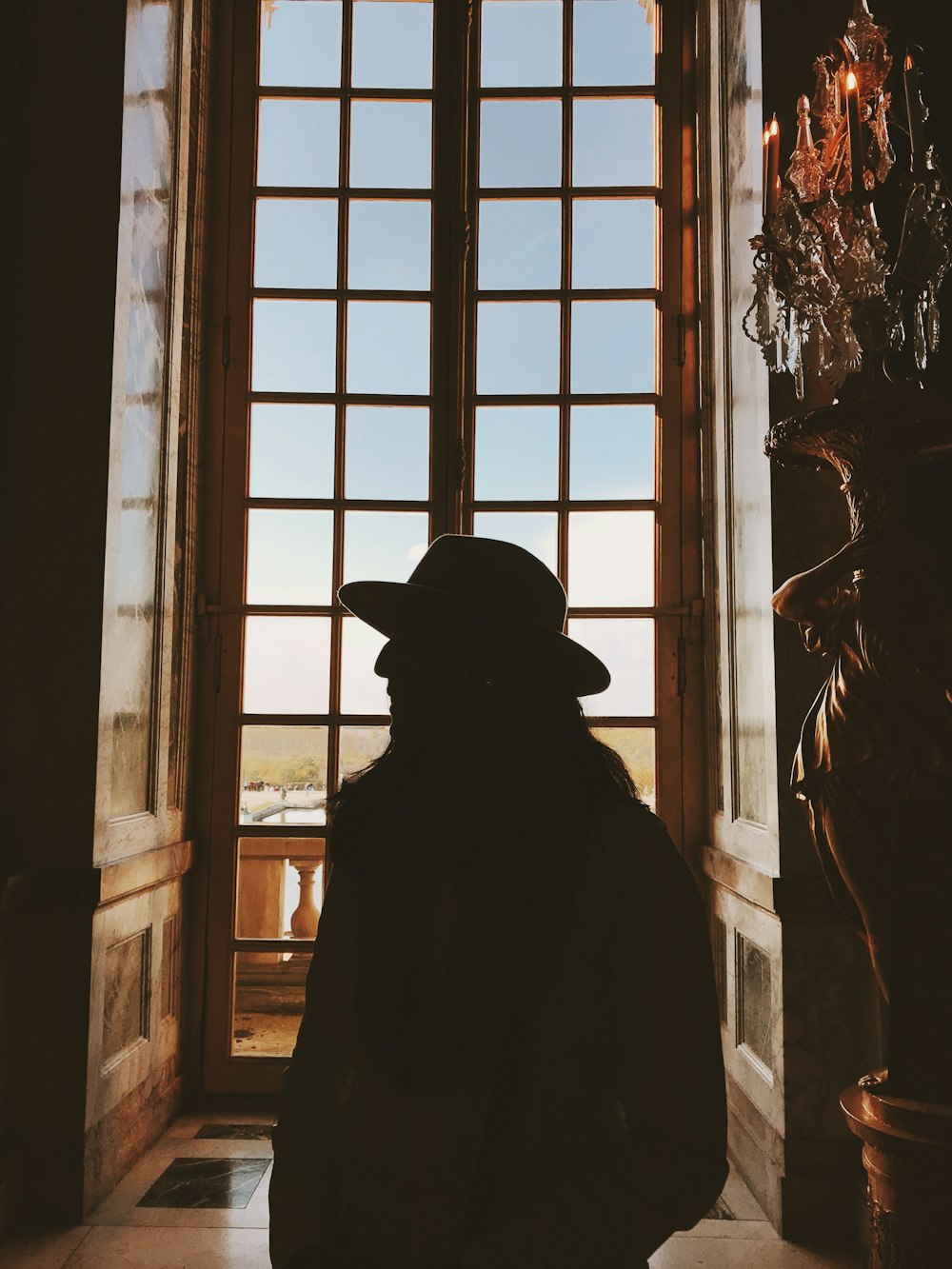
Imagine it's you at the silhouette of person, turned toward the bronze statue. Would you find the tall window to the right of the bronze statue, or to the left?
left

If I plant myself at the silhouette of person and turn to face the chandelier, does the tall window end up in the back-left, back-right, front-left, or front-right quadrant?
front-left

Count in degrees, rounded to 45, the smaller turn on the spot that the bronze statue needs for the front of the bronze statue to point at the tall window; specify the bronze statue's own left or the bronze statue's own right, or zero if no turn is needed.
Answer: approximately 45° to the bronze statue's own right

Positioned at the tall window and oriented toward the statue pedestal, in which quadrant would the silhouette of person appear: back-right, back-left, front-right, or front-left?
front-right

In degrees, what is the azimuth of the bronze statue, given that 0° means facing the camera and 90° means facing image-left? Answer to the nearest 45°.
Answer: approximately 90°

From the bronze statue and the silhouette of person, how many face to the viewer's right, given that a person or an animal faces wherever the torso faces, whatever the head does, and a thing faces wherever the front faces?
0

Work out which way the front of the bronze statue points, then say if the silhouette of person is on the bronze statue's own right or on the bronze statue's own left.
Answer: on the bronze statue's own left
